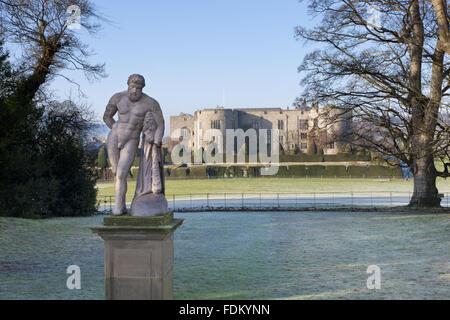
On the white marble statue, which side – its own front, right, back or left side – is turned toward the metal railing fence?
back

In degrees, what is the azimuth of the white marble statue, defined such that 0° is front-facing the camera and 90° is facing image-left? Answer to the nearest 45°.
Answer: approximately 0°
